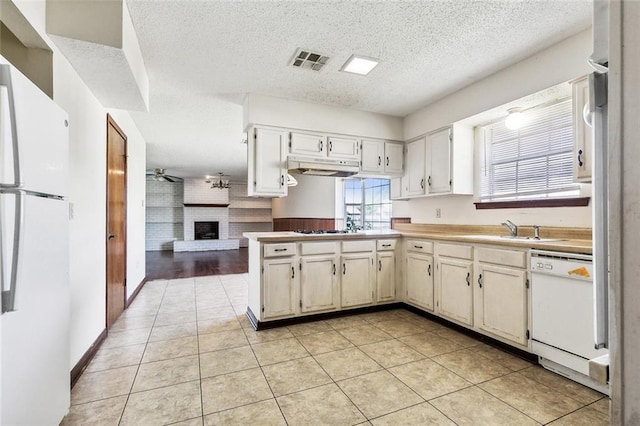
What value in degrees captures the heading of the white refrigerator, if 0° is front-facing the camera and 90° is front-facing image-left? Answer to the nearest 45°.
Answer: approximately 315°

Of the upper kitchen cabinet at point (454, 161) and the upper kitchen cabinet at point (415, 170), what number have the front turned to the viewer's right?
0

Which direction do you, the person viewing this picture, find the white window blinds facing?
facing the viewer and to the left of the viewer

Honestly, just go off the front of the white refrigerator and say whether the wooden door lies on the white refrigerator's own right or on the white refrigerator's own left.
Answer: on the white refrigerator's own left

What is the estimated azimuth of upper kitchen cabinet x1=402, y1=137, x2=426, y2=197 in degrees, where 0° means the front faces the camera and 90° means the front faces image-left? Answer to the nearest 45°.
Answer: approximately 45°

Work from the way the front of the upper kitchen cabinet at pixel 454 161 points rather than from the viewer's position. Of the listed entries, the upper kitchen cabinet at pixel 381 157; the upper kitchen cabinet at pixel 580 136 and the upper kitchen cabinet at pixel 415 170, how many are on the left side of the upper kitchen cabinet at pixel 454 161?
1

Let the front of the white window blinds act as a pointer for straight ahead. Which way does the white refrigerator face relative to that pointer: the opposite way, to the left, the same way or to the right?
the opposite way

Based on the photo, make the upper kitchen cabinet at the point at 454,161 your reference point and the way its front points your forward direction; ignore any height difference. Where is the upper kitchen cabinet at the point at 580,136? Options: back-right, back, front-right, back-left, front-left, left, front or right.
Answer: left

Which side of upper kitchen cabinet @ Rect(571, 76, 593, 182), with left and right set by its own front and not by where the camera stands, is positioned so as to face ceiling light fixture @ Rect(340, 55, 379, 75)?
front
